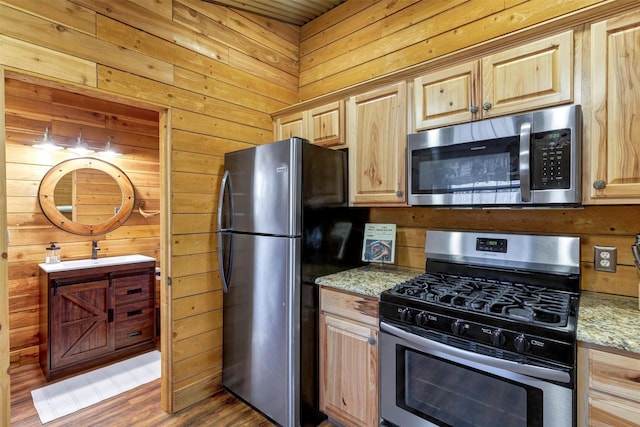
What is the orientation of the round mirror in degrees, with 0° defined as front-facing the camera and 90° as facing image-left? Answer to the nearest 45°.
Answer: approximately 0°

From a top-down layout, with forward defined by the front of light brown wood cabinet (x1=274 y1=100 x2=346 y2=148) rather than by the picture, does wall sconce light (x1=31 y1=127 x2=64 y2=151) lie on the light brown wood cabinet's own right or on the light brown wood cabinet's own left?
on the light brown wood cabinet's own right

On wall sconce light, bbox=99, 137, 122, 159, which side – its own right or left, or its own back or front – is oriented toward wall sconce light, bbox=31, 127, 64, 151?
right

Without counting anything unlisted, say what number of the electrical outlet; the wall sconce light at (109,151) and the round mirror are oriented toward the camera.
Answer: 3
